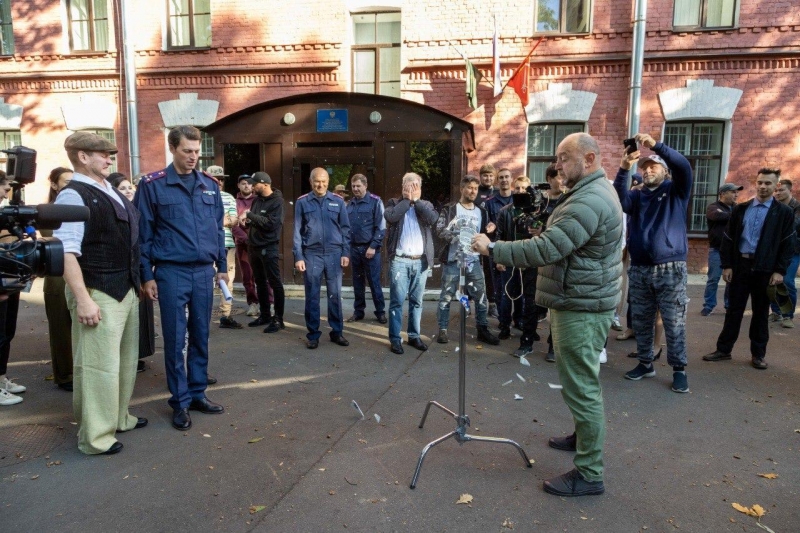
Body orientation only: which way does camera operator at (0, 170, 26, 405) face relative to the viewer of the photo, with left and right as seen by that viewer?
facing to the right of the viewer

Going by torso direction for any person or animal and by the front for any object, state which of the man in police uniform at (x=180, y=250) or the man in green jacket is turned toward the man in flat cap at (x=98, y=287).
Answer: the man in green jacket

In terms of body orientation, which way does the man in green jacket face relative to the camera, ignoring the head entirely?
to the viewer's left

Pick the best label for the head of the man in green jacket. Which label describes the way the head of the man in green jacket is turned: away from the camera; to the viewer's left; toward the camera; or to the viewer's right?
to the viewer's left

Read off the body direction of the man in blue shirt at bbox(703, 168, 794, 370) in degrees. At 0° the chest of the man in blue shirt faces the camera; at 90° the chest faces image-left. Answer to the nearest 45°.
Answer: approximately 45°
